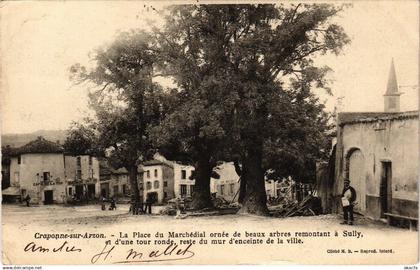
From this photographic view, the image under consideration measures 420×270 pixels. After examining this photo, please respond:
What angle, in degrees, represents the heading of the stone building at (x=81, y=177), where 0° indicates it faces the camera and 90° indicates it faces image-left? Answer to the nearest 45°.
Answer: approximately 0°
